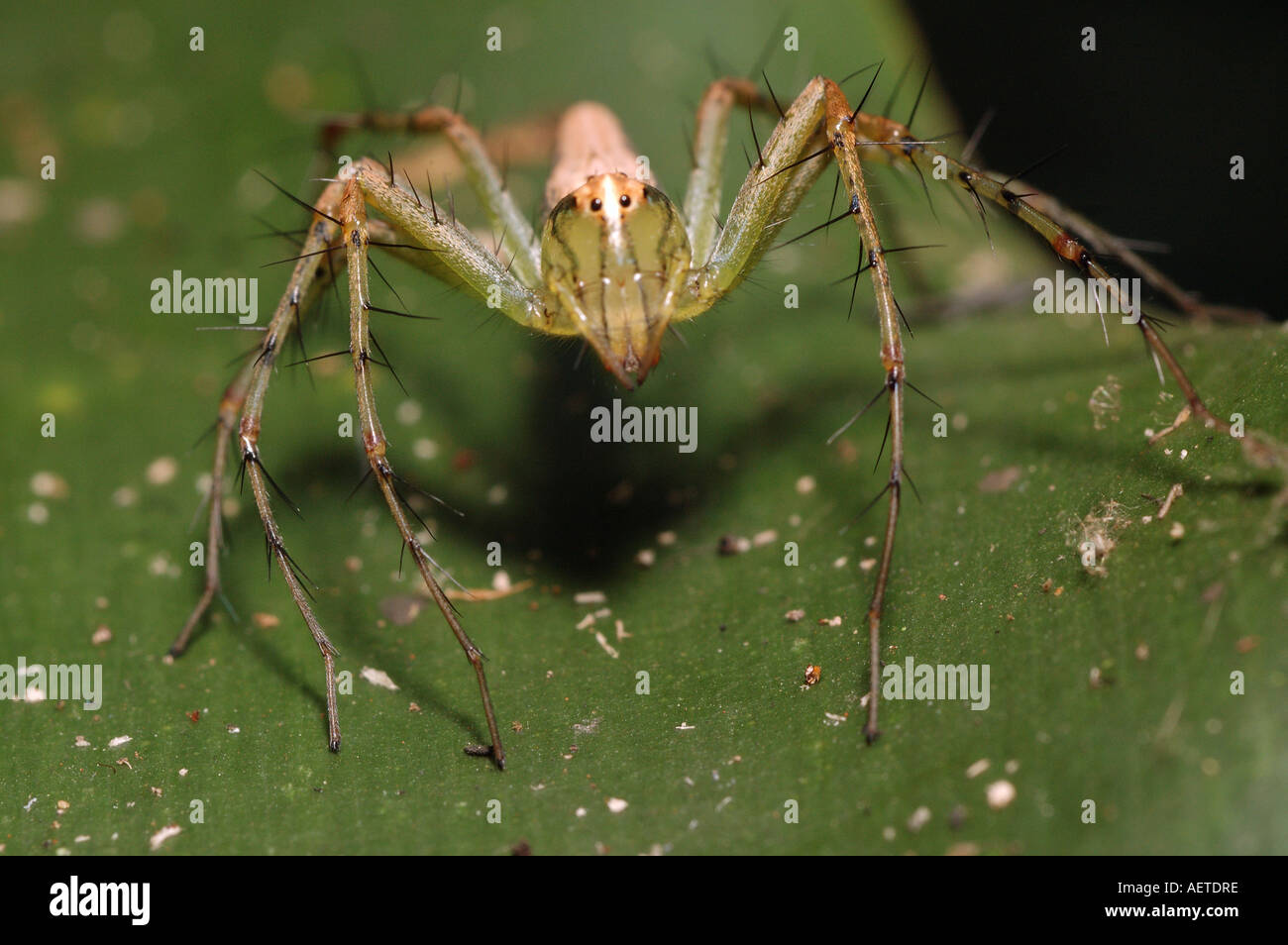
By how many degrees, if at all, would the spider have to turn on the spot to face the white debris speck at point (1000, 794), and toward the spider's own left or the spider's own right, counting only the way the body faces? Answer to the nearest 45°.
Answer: approximately 45° to the spider's own left

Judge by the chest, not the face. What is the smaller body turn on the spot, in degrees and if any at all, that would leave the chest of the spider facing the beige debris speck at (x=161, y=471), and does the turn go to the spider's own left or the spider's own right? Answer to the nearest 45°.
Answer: approximately 135° to the spider's own right

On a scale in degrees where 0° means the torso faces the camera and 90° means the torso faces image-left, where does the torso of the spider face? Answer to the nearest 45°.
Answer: approximately 0°
